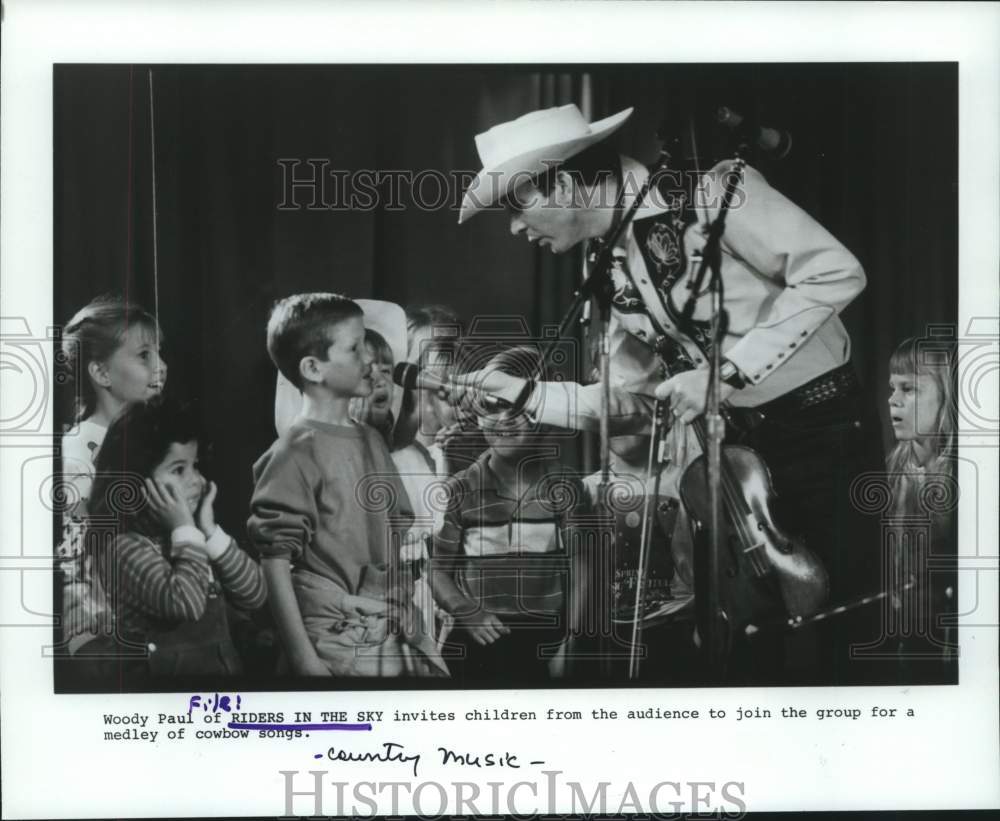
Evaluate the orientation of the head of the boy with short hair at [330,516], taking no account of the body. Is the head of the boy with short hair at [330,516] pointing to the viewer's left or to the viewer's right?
to the viewer's right

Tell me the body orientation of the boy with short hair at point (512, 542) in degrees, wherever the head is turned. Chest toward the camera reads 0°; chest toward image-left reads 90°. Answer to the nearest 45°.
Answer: approximately 0°
